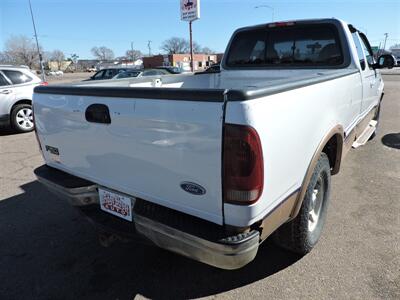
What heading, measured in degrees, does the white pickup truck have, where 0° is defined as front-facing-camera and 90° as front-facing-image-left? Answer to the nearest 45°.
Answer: approximately 225°

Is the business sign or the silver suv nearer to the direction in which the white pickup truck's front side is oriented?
the business sign

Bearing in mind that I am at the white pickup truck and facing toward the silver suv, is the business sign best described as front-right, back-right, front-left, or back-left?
front-right

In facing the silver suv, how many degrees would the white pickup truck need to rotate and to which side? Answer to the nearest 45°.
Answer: approximately 90° to its left

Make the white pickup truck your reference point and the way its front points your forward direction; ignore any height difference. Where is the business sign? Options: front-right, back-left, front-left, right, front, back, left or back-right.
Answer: front-left
